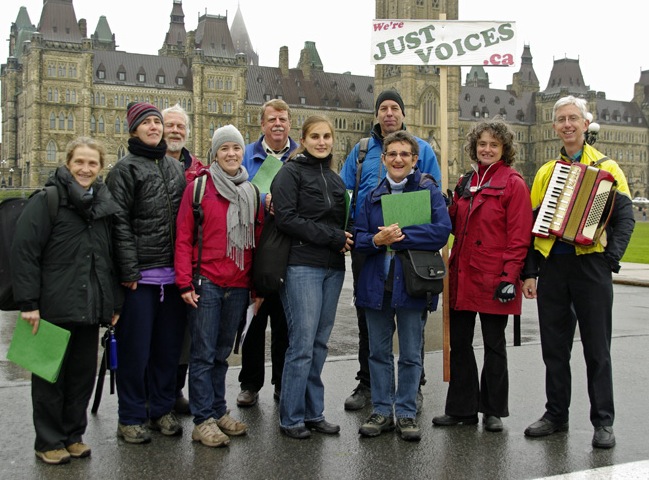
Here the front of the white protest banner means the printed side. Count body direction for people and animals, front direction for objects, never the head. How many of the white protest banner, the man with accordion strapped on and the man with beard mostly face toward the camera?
3

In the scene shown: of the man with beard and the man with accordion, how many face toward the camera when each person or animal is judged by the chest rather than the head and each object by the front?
2

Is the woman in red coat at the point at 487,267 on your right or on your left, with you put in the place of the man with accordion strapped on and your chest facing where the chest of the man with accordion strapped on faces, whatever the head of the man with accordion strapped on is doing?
on your right

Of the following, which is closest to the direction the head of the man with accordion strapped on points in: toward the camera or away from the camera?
toward the camera

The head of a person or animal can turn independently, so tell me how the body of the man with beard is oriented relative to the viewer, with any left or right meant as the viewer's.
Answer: facing the viewer

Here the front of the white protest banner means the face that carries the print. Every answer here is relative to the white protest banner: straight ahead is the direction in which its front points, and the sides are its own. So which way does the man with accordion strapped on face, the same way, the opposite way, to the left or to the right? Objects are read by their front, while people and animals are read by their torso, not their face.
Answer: the same way

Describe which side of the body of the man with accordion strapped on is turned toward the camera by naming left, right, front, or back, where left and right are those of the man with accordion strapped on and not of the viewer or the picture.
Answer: front

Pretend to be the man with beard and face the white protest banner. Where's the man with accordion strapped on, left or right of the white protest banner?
right

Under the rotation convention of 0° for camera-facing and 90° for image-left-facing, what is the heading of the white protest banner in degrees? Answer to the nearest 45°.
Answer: approximately 0°

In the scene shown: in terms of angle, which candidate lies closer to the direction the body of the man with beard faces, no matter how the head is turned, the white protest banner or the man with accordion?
the man with accordion

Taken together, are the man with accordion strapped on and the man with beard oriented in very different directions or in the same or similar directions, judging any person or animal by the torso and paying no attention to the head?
same or similar directions

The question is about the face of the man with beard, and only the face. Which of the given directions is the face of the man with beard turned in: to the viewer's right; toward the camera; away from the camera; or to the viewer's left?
toward the camera
